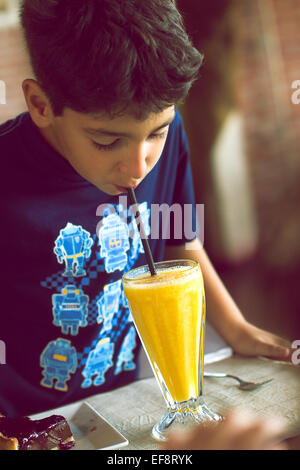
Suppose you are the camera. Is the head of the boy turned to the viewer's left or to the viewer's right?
to the viewer's right
